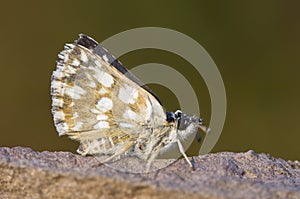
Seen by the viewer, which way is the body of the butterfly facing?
to the viewer's right
